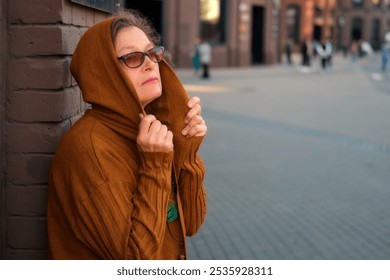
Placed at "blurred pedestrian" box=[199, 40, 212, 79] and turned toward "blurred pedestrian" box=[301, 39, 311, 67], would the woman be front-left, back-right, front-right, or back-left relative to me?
back-right

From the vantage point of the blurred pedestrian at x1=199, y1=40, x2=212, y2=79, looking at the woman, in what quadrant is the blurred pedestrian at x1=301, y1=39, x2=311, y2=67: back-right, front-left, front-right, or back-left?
back-left

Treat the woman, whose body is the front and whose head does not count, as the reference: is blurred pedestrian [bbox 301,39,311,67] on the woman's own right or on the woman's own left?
on the woman's own left

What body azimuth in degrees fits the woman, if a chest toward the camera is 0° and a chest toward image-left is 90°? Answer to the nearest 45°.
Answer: approximately 315°

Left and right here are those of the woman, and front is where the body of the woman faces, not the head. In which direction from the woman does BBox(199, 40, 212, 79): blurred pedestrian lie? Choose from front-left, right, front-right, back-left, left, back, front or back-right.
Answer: back-left
